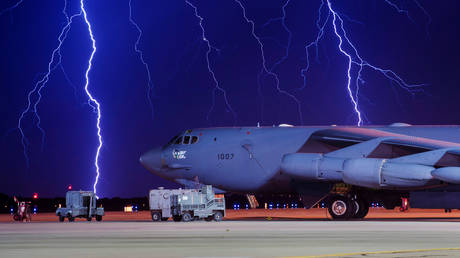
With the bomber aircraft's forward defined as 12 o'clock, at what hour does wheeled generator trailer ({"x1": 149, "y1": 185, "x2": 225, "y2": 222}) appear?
The wheeled generator trailer is roughly at 12 o'clock from the bomber aircraft.

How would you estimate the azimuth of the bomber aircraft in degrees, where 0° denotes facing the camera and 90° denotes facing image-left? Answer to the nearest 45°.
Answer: approximately 90°

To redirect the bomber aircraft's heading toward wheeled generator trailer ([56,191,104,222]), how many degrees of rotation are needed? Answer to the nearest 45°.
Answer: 0° — it already faces it
